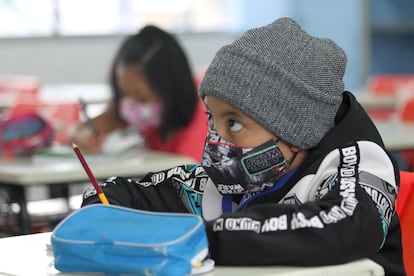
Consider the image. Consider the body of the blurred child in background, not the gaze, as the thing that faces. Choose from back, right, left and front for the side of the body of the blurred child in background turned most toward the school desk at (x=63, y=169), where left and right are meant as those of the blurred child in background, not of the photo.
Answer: front

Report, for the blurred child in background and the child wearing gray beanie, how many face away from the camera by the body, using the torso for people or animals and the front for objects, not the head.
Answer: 0

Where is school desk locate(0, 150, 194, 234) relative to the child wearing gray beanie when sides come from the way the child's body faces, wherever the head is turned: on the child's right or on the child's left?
on the child's right

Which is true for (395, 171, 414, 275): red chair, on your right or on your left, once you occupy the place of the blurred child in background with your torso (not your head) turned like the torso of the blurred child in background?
on your left

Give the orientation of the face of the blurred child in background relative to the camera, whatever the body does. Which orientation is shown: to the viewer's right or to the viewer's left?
to the viewer's left

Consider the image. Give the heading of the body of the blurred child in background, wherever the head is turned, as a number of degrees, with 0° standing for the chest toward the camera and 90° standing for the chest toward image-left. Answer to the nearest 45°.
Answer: approximately 45°

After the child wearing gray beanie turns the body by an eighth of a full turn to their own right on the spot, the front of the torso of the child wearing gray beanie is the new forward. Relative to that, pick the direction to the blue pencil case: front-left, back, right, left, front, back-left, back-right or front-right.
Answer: front-left

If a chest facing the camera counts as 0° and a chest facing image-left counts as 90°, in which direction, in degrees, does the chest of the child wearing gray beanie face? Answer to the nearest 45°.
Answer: approximately 45°
